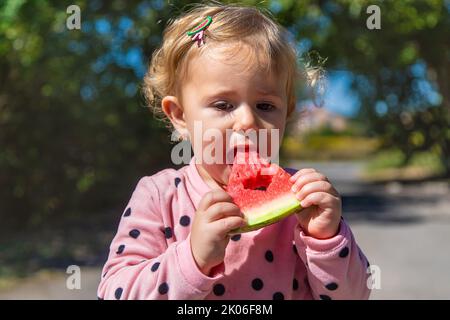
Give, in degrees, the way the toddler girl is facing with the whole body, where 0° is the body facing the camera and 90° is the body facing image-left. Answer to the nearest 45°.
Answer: approximately 315°
